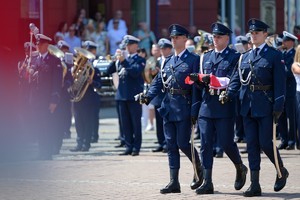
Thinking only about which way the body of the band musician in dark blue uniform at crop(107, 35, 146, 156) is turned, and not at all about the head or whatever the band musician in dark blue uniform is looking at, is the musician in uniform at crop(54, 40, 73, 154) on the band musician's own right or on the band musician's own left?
on the band musician's own right

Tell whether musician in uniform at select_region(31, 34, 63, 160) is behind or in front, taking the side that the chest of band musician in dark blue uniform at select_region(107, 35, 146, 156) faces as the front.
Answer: in front

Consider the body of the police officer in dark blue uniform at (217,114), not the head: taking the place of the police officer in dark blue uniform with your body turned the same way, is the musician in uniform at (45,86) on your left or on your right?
on your right

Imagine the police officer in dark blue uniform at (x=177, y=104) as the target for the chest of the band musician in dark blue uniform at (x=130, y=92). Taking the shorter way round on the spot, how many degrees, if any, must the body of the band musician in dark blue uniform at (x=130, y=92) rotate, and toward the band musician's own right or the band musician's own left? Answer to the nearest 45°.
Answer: approximately 45° to the band musician's own left

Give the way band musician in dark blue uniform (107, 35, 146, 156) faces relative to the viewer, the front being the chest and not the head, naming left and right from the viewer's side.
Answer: facing the viewer and to the left of the viewer

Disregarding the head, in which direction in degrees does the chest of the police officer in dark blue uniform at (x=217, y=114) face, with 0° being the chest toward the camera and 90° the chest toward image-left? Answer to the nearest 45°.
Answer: approximately 45°

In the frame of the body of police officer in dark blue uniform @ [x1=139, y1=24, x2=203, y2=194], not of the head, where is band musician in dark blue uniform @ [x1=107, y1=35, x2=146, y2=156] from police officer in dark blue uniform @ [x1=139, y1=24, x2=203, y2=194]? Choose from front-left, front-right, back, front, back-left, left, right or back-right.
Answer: back-right

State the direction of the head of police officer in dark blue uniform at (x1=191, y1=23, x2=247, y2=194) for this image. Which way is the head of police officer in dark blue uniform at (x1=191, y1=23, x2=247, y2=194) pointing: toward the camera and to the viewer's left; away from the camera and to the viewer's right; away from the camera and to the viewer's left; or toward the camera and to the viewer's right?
toward the camera and to the viewer's left

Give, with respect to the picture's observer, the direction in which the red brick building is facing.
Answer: facing the viewer

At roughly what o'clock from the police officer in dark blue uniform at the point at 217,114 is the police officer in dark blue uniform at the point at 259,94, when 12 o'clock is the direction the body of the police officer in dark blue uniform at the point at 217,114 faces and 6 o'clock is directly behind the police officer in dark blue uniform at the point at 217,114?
the police officer in dark blue uniform at the point at 259,94 is roughly at 8 o'clock from the police officer in dark blue uniform at the point at 217,114.

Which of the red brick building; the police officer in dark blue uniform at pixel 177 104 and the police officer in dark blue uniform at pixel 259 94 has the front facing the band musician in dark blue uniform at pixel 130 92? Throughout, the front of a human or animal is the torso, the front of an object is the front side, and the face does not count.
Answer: the red brick building

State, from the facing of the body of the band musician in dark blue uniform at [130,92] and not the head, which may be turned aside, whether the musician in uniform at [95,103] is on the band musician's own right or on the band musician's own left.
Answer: on the band musician's own right

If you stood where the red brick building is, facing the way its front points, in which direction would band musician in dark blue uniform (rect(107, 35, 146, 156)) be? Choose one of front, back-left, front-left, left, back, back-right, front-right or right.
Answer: front
